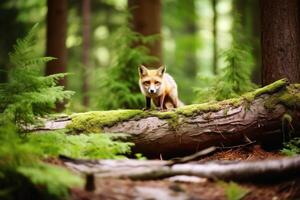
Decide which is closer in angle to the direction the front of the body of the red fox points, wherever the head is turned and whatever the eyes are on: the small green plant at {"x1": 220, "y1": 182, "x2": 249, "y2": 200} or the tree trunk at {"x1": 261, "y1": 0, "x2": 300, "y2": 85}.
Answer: the small green plant

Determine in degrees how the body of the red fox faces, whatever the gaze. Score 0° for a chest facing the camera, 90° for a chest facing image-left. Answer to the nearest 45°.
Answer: approximately 45°

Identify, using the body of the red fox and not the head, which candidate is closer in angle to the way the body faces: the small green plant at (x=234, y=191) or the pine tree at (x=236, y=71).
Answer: the small green plant

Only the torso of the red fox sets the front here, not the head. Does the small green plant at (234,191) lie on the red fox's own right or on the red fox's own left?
on the red fox's own left

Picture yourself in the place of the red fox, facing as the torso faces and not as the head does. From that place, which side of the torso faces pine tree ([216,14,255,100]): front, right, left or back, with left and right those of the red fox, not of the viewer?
back

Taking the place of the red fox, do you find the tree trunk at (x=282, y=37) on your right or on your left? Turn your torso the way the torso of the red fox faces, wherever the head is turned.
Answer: on your left

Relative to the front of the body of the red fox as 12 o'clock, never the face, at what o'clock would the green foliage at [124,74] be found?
The green foliage is roughly at 4 o'clock from the red fox.

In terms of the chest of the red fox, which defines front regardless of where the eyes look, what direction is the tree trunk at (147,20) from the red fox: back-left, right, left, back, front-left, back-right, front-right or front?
back-right

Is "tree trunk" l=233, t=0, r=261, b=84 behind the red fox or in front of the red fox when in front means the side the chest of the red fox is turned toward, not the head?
behind
